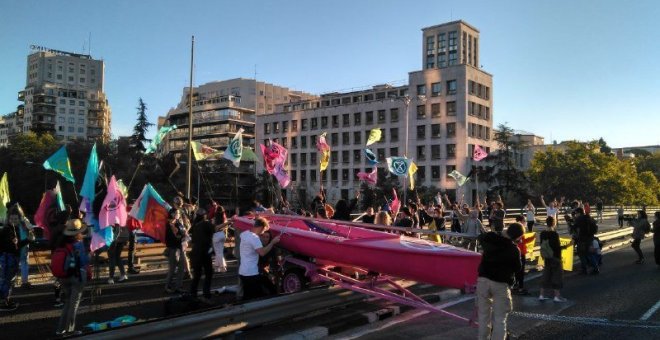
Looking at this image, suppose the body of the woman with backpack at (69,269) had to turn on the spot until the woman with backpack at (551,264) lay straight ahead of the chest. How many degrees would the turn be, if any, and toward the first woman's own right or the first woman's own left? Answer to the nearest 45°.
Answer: approximately 45° to the first woman's own right

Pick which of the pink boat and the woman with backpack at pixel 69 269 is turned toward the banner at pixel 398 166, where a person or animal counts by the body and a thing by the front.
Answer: the woman with backpack

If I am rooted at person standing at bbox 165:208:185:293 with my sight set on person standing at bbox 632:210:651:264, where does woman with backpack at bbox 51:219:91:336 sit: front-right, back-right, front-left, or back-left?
back-right

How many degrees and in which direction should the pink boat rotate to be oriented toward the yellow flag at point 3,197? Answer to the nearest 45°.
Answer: approximately 135° to its right

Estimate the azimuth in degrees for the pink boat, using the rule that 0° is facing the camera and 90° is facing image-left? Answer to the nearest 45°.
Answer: approximately 315°

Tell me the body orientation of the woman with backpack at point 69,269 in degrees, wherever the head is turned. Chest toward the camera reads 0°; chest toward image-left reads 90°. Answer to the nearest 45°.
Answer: approximately 225°

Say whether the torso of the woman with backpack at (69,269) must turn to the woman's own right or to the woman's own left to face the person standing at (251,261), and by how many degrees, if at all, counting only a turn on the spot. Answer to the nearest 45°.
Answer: approximately 45° to the woman's own right

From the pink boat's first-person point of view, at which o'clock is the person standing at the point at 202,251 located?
The person standing is roughly at 5 o'clock from the pink boat.

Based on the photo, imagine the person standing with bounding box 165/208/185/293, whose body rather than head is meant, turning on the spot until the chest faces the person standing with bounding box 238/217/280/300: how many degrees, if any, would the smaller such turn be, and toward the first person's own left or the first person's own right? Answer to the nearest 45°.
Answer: approximately 90° to the first person's own right
